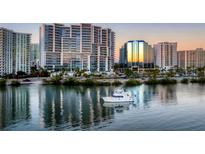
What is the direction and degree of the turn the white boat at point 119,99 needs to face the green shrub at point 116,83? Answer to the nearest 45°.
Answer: approximately 90° to its right

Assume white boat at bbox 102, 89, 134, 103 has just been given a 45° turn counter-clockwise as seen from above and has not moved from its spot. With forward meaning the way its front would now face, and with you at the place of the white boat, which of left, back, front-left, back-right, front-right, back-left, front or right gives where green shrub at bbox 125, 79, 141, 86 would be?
back-right

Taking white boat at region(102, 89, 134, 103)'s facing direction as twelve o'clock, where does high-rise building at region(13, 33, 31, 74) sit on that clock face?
The high-rise building is roughly at 2 o'clock from the white boat.

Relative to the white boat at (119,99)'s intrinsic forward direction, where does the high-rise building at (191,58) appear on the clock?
The high-rise building is roughly at 4 o'clock from the white boat.

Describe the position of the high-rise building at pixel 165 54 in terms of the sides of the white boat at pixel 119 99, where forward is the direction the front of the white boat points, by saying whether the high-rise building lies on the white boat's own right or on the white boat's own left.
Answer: on the white boat's own right

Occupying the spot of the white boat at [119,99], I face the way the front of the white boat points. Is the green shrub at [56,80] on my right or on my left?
on my right

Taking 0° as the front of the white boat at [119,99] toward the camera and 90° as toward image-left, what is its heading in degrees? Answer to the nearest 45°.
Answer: approximately 90°

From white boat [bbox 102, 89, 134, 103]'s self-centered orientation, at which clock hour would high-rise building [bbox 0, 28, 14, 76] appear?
The high-rise building is roughly at 2 o'clock from the white boat.
